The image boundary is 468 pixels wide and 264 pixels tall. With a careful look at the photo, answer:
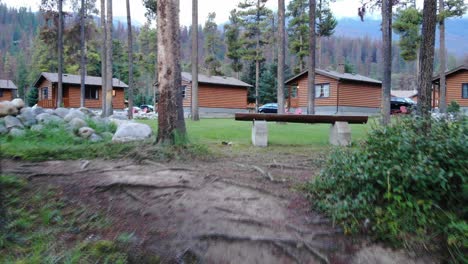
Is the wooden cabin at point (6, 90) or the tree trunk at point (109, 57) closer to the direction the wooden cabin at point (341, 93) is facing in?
the tree trunk

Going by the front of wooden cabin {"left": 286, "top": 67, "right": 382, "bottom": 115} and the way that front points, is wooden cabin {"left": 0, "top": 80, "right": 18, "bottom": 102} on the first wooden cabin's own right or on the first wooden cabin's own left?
on the first wooden cabin's own right

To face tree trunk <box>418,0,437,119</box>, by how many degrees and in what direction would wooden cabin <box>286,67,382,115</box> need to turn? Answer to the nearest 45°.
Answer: approximately 45° to its left

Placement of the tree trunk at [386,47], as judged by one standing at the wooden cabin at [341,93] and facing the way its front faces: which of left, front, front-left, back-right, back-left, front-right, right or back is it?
front-left

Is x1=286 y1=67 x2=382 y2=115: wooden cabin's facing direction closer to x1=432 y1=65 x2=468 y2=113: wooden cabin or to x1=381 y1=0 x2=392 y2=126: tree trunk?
the tree trunk

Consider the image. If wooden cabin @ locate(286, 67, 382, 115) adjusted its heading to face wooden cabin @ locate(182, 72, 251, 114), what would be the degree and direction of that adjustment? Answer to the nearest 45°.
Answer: approximately 45° to its right

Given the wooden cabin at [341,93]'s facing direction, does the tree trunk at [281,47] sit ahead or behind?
ahead

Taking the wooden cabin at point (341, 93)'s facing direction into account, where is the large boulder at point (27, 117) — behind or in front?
in front

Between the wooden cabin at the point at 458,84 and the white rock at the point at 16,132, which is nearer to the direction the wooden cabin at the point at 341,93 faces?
the white rock

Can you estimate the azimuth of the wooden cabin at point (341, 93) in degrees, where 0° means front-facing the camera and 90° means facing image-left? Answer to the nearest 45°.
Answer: approximately 45°
